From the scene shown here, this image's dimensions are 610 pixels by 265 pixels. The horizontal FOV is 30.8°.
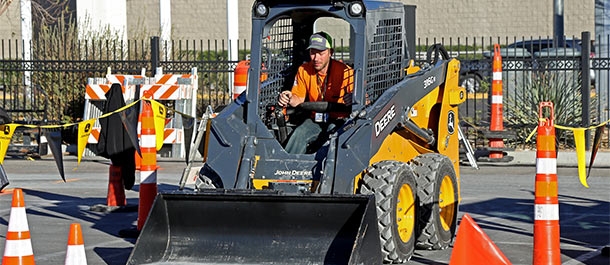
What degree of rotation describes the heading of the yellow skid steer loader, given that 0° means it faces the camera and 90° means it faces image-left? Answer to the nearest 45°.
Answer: approximately 45°

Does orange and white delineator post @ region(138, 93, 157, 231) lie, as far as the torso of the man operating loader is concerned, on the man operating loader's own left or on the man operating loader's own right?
on the man operating loader's own right

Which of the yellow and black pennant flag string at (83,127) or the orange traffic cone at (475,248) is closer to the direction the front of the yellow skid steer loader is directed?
the orange traffic cone

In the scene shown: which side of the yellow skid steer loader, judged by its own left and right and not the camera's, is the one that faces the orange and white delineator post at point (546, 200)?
left

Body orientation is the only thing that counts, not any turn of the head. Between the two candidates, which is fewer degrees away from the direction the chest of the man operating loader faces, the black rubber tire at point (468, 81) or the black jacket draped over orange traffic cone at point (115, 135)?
the black jacket draped over orange traffic cone

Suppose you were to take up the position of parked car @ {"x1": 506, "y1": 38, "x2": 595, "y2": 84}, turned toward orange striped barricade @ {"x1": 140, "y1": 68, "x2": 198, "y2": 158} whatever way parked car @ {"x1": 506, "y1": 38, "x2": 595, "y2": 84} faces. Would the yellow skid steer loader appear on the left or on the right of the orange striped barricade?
left

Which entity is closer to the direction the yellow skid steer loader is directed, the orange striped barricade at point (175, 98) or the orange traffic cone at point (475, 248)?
the orange traffic cone

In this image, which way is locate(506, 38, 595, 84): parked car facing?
to the viewer's left

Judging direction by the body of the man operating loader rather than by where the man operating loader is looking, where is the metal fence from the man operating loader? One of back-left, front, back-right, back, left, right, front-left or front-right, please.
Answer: back-right

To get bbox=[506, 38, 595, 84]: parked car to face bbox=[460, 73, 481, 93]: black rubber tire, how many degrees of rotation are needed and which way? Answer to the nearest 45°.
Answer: approximately 45° to its right

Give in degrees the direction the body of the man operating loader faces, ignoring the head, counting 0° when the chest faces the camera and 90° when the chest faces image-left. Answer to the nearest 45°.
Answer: approximately 45°
